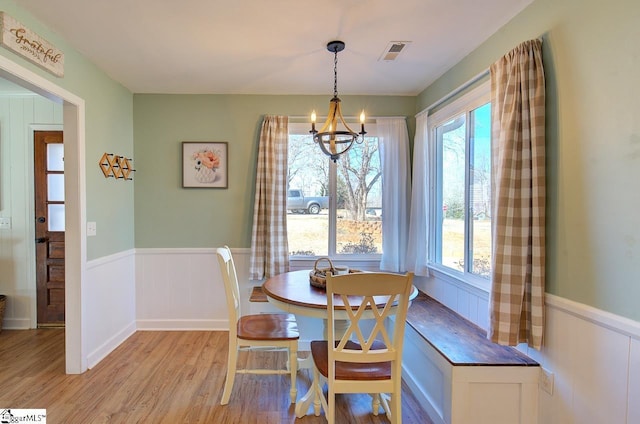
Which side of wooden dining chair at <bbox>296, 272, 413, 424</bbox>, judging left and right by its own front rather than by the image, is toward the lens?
back

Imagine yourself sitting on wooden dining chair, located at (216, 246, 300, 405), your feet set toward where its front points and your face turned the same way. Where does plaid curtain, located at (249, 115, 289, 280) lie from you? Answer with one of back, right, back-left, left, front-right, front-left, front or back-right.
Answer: left

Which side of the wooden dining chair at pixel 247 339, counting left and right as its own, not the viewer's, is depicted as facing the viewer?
right

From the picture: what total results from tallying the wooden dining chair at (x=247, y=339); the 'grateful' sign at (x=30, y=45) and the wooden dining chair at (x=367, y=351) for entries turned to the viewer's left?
0

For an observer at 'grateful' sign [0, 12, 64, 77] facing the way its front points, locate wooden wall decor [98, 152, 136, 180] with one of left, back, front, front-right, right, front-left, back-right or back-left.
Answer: left

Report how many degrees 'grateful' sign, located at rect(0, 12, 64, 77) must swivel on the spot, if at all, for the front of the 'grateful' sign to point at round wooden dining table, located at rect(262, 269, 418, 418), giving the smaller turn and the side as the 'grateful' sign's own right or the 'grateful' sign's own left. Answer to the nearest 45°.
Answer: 0° — it already faces it

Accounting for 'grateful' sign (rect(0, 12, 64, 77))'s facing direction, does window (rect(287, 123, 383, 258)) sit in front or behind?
in front

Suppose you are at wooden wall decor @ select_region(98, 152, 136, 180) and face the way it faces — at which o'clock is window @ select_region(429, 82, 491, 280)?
The window is roughly at 12 o'clock from the wooden wall decor.

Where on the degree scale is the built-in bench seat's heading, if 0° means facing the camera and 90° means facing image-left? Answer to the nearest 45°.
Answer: approximately 90°

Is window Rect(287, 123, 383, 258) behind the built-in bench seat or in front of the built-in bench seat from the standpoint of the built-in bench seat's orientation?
in front

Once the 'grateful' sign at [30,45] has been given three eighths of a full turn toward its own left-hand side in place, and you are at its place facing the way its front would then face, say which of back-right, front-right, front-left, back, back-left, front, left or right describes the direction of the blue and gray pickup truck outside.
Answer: right

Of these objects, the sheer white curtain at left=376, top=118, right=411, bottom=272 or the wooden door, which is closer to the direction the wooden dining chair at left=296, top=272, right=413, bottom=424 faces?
the sheer white curtain

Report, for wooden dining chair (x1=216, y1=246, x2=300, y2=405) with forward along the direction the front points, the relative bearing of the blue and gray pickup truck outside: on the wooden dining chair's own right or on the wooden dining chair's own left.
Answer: on the wooden dining chair's own left

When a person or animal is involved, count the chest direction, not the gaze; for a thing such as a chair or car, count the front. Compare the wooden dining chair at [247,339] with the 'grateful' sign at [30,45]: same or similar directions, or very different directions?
same or similar directions

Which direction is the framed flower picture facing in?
toward the camera

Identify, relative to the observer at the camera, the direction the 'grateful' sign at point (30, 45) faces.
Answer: facing the viewer and to the right of the viewer

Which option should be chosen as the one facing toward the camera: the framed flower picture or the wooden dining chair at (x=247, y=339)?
the framed flower picture

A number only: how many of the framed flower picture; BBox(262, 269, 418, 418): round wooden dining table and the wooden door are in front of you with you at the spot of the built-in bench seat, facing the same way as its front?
3

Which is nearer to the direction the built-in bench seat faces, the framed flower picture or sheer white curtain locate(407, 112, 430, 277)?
the framed flower picture
